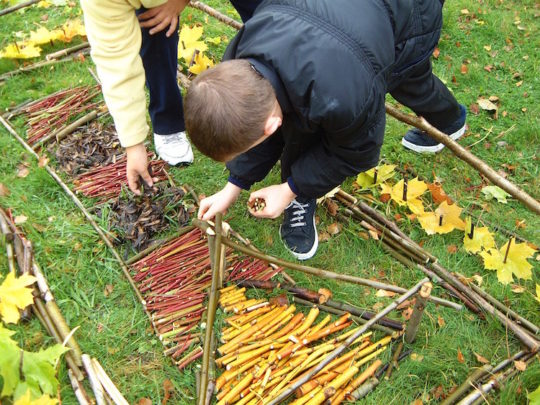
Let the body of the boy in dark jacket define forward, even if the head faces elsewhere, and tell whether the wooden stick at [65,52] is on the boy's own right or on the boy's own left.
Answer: on the boy's own right

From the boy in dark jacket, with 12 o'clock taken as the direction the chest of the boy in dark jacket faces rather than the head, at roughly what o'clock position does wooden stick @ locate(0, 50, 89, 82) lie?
The wooden stick is roughly at 3 o'clock from the boy in dark jacket.

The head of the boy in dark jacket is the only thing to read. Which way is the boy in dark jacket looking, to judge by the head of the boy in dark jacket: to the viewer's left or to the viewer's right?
to the viewer's left

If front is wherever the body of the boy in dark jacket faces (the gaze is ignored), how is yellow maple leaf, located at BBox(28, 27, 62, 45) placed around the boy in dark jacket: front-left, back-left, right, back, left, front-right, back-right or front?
right

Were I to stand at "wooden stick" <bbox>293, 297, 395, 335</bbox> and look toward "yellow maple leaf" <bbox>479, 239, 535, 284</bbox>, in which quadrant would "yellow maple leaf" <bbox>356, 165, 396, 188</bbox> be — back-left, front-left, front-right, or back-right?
front-left

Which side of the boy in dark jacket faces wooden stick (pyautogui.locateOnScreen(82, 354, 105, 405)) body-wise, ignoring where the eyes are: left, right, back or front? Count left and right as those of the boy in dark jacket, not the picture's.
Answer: front

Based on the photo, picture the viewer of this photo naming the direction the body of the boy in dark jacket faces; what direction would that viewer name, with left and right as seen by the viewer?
facing the viewer and to the left of the viewer

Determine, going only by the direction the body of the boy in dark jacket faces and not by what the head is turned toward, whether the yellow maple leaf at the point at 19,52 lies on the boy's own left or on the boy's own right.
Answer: on the boy's own right

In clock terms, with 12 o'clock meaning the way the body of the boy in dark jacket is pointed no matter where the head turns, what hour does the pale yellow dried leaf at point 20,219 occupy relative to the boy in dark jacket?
The pale yellow dried leaf is roughly at 2 o'clock from the boy in dark jacket.

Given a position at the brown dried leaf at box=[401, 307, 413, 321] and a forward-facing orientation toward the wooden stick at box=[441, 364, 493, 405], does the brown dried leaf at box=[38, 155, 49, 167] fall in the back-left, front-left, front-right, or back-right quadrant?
back-right
